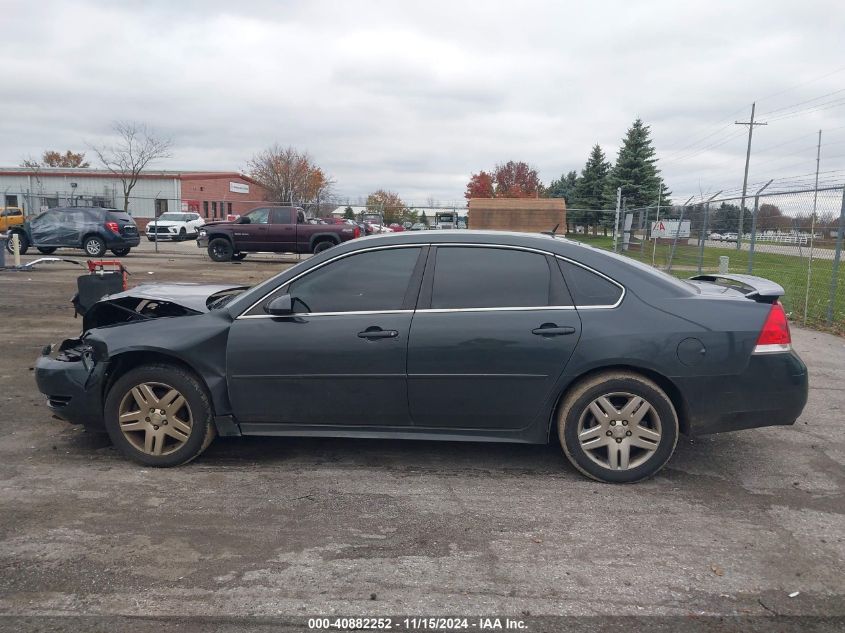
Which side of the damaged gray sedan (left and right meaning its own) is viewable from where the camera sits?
left

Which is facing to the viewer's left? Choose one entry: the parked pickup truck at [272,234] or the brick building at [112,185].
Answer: the parked pickup truck

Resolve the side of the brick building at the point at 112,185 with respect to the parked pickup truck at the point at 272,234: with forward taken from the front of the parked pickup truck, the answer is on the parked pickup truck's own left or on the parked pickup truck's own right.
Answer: on the parked pickup truck's own right

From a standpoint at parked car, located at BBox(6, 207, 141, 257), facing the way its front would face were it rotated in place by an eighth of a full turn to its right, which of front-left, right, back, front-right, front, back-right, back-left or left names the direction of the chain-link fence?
back-right

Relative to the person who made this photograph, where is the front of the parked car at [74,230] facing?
facing away from the viewer and to the left of the viewer

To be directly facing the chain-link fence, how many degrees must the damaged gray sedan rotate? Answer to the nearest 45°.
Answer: approximately 135° to its right

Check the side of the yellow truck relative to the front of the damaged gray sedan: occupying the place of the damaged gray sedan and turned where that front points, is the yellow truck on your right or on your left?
on your right

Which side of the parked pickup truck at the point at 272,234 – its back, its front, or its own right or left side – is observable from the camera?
left

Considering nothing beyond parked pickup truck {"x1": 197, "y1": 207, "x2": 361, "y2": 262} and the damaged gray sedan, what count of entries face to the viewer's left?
2

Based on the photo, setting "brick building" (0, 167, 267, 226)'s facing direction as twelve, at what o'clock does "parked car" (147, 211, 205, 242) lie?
The parked car is roughly at 1 o'clock from the brick building.

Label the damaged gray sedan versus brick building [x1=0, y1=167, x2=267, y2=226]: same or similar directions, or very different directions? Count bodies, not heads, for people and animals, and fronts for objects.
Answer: very different directions
